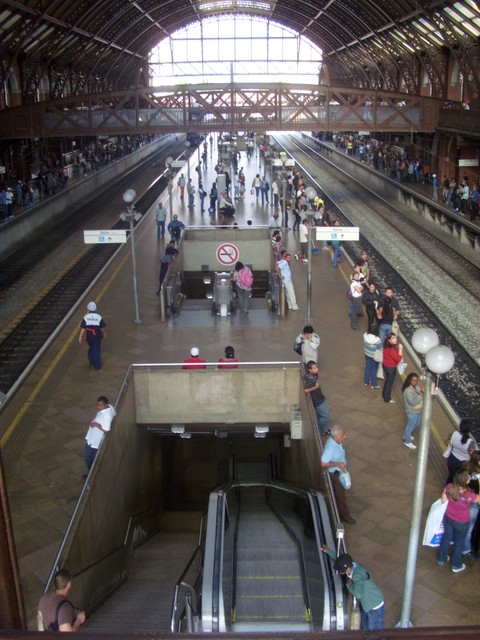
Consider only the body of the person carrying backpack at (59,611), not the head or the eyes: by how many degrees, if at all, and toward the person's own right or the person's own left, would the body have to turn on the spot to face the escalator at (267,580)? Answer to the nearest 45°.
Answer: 0° — they already face it

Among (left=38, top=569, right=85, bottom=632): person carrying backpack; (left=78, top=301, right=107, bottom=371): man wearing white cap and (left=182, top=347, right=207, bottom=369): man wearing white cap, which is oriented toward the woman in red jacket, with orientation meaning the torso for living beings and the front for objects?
the person carrying backpack

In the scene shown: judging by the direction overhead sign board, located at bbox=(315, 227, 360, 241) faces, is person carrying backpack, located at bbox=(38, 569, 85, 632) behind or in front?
in front

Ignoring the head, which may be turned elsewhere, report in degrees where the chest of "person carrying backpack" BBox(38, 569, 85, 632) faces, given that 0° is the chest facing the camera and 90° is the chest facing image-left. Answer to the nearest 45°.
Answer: approximately 225°

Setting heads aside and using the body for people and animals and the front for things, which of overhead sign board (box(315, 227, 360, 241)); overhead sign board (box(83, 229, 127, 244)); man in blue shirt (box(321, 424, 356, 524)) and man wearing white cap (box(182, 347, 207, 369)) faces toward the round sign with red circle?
the man wearing white cap

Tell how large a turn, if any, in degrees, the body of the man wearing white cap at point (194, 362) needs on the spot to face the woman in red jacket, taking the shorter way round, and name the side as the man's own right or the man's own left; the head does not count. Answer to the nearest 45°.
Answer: approximately 135° to the man's own right

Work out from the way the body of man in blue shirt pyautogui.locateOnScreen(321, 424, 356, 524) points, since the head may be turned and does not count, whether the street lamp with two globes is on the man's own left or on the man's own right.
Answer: on the man's own right

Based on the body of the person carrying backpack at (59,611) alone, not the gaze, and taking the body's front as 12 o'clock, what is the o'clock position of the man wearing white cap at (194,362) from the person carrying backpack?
The man wearing white cap is roughly at 11 o'clock from the person carrying backpack.
